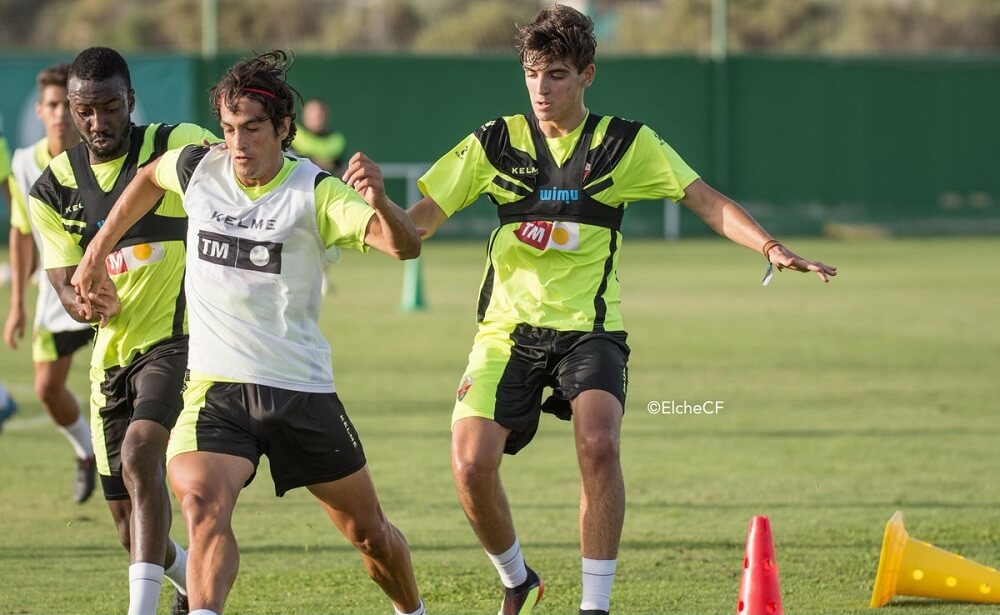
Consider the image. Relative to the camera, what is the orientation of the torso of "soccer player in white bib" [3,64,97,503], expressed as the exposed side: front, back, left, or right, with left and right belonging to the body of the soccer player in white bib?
front

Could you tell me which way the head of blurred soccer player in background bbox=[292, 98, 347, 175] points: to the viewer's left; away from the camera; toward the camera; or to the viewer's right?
toward the camera

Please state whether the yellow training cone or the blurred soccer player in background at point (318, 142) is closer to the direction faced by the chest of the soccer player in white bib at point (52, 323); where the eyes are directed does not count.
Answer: the yellow training cone

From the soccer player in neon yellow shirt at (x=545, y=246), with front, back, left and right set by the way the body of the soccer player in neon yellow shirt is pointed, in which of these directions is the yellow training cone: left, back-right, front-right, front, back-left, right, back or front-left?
left

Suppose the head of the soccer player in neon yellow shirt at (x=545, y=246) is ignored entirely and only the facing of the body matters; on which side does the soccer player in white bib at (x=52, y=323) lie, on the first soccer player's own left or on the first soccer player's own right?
on the first soccer player's own right

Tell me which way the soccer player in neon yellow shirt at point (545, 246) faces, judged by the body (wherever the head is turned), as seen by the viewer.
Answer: toward the camera

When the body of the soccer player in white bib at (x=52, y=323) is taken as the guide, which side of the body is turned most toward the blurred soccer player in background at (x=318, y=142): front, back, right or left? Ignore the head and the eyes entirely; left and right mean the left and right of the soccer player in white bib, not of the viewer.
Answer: back

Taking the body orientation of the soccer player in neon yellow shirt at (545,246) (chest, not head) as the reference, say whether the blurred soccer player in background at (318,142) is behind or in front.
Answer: behind
